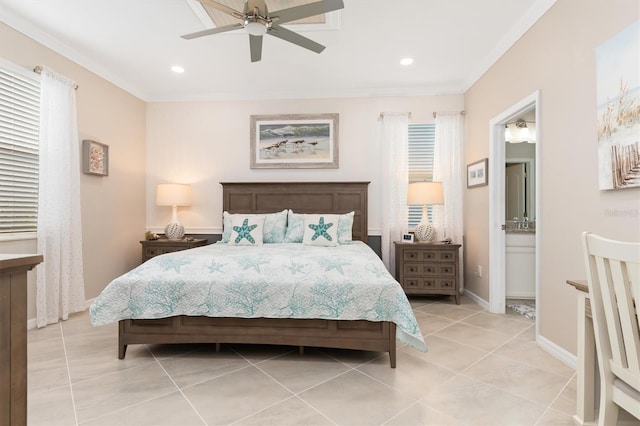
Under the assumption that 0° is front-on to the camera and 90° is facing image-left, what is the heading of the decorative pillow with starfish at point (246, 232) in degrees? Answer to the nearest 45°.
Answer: approximately 0°

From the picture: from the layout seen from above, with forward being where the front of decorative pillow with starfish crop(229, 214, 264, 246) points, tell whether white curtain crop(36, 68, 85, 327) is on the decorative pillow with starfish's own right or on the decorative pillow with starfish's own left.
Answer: on the decorative pillow with starfish's own right

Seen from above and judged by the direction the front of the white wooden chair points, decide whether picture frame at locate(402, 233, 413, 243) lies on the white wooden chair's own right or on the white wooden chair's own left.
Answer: on the white wooden chair's own left

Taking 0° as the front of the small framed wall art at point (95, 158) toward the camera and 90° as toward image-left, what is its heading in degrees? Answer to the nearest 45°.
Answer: approximately 315°

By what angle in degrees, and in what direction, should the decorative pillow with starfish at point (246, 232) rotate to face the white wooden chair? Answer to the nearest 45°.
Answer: approximately 45° to its left

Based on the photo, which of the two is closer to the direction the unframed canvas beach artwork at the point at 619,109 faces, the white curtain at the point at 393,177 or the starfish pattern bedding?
the starfish pattern bedding
